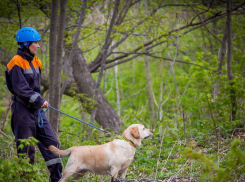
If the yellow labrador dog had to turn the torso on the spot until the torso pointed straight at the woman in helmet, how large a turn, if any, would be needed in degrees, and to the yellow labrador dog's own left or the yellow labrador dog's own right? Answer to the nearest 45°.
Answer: approximately 180°

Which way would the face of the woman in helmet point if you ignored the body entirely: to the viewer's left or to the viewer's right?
to the viewer's right

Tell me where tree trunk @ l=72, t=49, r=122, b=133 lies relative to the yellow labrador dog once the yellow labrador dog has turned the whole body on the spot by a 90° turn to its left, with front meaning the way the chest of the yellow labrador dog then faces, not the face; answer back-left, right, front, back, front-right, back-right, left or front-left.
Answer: front

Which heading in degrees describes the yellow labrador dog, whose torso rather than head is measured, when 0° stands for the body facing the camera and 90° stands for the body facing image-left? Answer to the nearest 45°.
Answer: approximately 270°

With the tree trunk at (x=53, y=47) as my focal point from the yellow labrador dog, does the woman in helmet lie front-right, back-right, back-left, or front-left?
front-left

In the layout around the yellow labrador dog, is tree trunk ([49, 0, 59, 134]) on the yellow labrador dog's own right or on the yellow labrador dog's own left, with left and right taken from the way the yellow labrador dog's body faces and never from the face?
on the yellow labrador dog's own left
